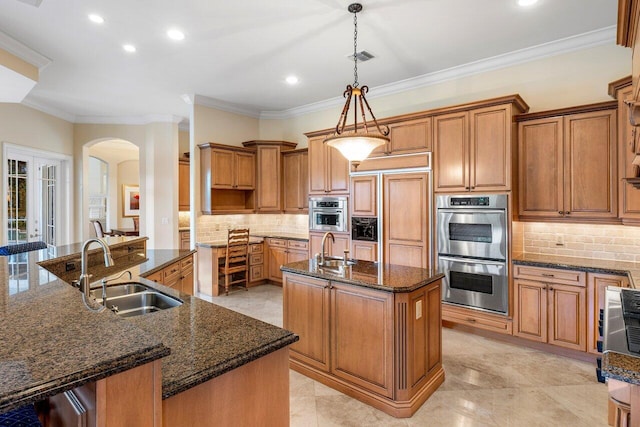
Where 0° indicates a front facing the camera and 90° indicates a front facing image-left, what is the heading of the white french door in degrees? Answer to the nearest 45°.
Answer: approximately 315°

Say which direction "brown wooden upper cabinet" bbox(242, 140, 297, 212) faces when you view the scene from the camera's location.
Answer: facing the viewer

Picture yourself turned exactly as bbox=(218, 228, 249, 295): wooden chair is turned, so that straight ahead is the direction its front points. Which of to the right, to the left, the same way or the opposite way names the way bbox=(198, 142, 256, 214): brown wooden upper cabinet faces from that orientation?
the opposite way

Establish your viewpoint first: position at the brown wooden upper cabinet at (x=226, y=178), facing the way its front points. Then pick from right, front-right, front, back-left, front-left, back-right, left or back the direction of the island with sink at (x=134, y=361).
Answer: front-right

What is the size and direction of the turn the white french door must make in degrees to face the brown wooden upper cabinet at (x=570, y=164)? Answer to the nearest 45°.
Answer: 0° — it already faces it

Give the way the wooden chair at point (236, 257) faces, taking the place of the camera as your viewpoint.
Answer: facing away from the viewer and to the left of the viewer

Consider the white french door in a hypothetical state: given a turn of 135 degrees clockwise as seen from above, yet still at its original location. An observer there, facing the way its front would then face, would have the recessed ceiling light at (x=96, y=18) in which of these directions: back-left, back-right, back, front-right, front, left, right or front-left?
left

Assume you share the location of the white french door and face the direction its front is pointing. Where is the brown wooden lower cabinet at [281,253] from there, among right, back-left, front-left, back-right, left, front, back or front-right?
front
